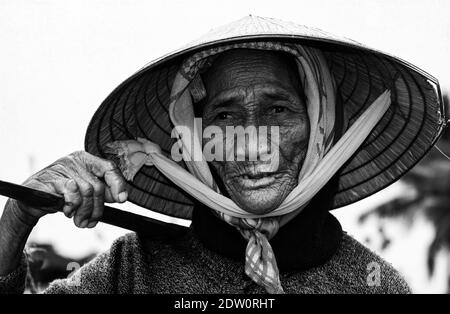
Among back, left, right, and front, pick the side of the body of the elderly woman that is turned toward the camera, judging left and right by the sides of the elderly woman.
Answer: front

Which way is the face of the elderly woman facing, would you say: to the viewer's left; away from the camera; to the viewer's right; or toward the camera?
toward the camera
